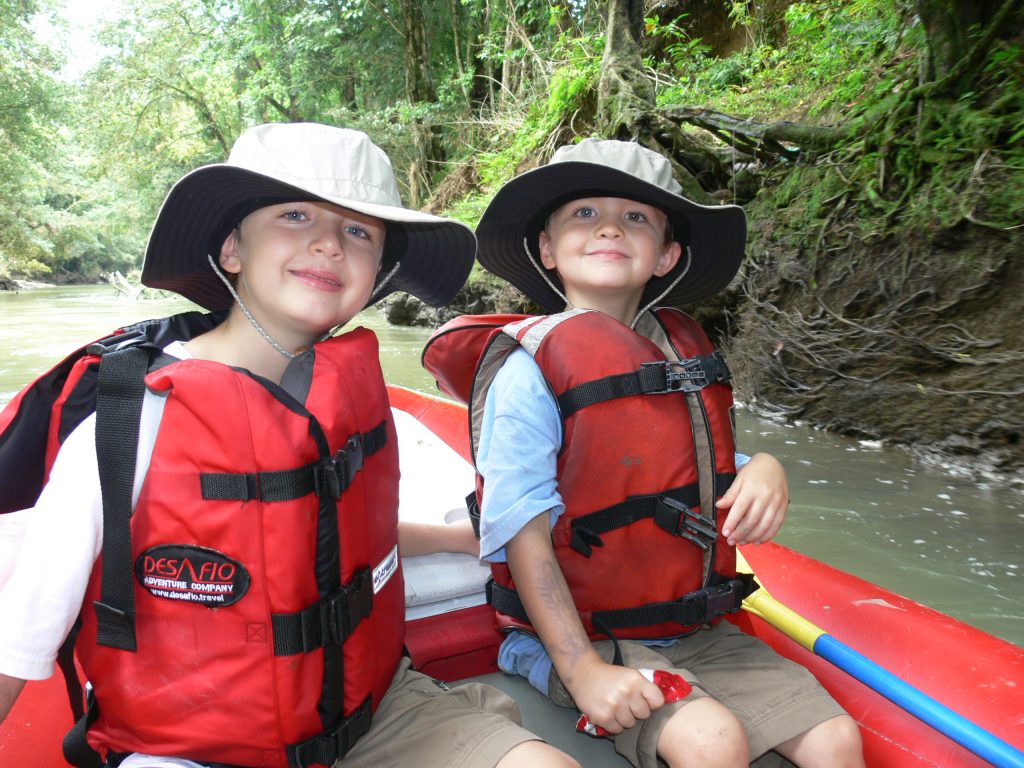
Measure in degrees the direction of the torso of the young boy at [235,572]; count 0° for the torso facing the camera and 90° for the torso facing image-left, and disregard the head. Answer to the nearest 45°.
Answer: approximately 315°

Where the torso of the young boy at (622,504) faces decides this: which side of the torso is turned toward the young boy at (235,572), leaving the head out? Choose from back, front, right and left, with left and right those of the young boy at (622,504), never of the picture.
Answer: right

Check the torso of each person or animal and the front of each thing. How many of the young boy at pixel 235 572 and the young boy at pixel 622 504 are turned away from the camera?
0

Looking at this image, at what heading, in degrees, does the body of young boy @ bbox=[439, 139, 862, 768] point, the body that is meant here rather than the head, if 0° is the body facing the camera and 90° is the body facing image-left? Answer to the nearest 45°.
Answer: approximately 315°

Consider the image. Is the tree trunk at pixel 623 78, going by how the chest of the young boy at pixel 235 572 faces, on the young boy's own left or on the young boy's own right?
on the young boy's own left
